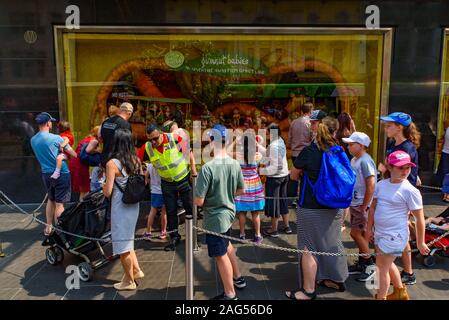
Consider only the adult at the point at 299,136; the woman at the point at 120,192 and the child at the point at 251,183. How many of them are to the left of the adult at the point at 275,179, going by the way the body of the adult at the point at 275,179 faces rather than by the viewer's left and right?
2

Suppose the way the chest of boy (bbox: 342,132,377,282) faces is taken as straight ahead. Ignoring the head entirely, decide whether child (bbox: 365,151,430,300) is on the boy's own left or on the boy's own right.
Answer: on the boy's own left

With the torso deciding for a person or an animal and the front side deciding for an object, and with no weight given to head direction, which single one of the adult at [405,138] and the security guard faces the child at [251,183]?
the adult

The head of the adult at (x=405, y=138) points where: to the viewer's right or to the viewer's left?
to the viewer's left

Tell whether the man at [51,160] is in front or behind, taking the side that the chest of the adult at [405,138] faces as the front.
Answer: in front

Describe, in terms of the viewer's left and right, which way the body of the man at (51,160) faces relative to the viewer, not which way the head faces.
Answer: facing away from the viewer and to the right of the viewer

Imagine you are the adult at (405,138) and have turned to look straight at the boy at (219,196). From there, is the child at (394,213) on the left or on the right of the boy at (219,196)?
left

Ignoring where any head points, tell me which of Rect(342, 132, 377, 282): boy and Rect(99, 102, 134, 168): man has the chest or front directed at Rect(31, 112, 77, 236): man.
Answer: the boy

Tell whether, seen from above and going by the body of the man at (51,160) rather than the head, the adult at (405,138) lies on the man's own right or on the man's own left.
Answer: on the man's own right
